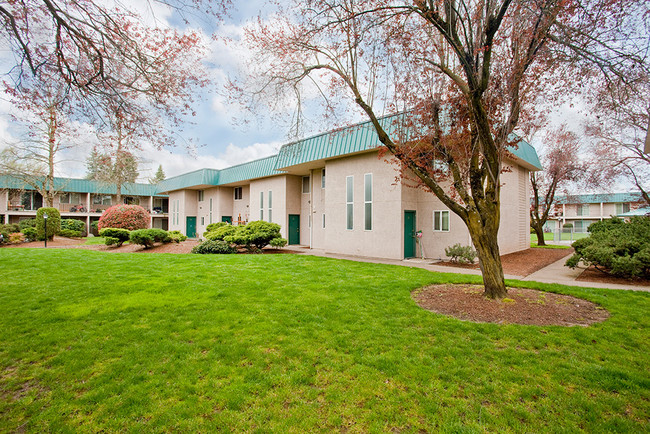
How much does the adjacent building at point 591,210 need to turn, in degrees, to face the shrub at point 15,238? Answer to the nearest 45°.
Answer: approximately 45° to its right

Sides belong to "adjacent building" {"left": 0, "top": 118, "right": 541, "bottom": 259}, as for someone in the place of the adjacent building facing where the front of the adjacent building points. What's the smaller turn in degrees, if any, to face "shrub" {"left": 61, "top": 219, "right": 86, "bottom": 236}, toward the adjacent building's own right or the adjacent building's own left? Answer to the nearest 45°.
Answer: approximately 90° to the adjacent building's own right

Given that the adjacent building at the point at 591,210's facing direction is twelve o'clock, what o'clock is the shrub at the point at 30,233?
The shrub is roughly at 1 o'clock from the adjacent building.

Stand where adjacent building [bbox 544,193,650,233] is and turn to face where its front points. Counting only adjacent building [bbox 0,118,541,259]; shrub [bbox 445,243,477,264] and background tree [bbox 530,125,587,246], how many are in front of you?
3

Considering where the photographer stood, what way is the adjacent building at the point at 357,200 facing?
facing the viewer and to the left of the viewer

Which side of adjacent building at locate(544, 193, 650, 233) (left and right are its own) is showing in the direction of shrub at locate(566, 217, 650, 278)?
front

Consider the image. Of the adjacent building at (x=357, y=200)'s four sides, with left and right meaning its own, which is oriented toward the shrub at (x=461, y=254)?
left

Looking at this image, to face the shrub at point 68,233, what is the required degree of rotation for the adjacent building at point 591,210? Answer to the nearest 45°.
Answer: approximately 45° to its right

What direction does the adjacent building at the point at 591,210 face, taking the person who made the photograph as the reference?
facing the viewer

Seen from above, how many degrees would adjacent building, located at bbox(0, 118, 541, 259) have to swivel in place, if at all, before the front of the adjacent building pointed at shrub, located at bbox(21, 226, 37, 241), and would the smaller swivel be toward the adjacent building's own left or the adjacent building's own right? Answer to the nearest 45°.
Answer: approximately 90° to the adjacent building's own right

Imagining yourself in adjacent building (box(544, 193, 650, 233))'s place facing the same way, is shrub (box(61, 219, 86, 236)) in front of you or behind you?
in front

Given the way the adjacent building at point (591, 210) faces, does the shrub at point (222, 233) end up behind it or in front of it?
in front

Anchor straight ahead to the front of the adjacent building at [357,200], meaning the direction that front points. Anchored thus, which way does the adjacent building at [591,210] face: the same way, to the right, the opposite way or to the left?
the same way

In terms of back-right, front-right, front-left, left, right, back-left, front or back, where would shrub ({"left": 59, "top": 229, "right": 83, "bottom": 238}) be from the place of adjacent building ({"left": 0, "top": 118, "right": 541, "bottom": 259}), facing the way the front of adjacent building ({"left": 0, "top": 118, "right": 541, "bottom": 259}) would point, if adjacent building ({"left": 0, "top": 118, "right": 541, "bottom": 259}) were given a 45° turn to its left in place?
back-right

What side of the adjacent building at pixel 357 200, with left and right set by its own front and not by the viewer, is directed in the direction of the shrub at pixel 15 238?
right

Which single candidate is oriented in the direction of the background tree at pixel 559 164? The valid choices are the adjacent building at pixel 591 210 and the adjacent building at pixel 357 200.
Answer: the adjacent building at pixel 591 210

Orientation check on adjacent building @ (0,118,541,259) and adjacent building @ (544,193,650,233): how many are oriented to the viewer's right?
0
